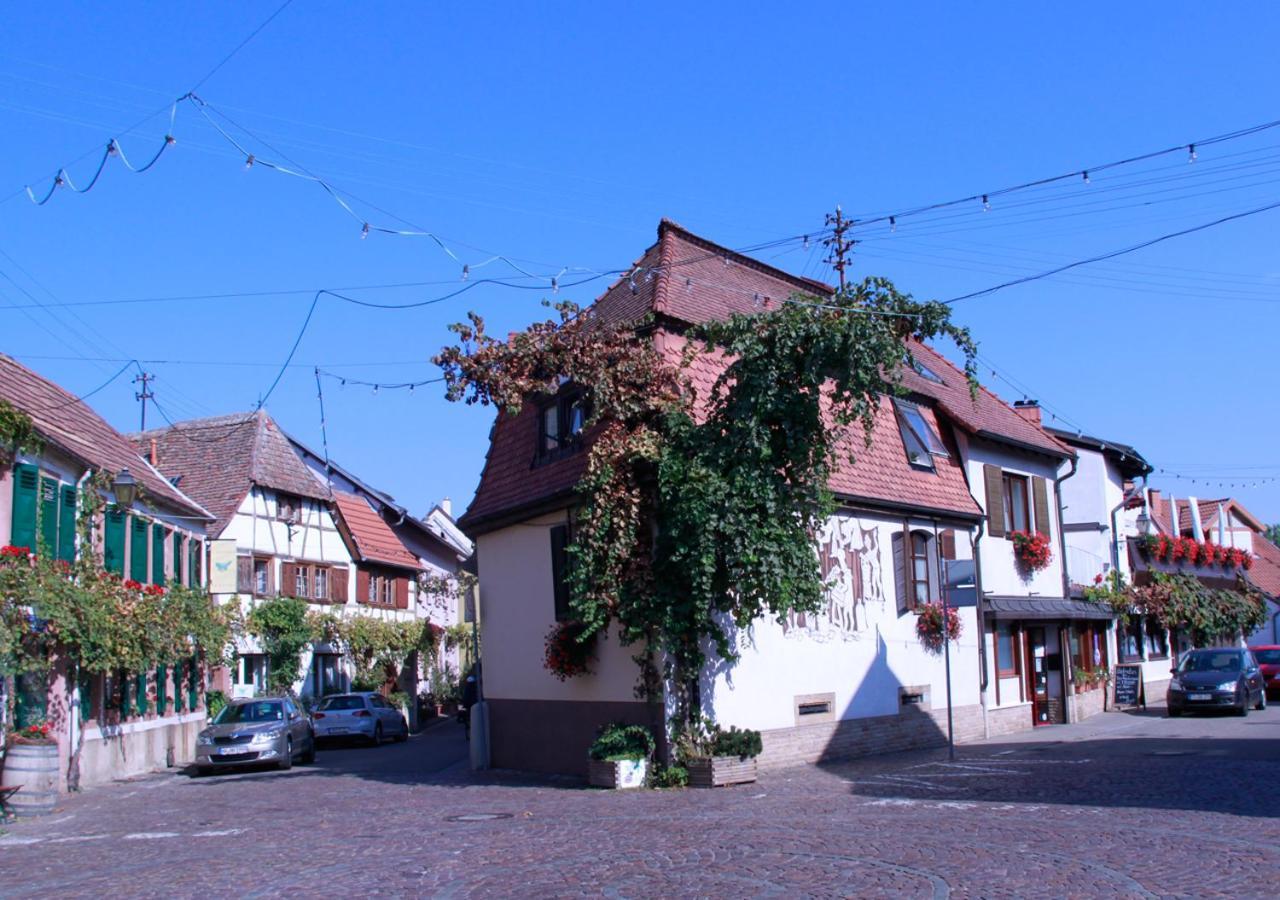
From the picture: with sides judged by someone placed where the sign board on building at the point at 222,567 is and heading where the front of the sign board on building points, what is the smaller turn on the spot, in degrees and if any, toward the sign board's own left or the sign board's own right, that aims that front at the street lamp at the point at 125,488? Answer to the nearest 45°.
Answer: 0° — it already faces it

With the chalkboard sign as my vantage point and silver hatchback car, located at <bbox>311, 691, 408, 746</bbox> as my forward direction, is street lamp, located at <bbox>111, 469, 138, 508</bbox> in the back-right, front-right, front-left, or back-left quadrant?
front-left

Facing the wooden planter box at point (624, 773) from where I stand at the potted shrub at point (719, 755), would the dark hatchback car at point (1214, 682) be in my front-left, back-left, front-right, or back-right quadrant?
back-right

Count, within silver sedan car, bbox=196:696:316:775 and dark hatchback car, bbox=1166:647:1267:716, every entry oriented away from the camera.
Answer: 0

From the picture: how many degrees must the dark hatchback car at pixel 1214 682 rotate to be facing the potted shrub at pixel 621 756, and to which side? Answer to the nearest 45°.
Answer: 0° — it already faces it

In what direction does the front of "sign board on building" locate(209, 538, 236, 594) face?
toward the camera

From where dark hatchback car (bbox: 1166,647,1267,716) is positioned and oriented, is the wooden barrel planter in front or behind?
in front

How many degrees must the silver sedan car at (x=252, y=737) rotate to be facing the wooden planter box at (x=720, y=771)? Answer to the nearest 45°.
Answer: approximately 90° to its left

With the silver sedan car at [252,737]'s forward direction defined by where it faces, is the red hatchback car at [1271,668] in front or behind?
behind

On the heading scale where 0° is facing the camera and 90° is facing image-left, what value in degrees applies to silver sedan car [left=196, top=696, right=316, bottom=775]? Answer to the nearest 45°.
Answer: approximately 45°

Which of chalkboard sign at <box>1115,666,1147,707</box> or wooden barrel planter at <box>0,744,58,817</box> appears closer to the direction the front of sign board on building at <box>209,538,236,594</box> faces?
the wooden barrel planter

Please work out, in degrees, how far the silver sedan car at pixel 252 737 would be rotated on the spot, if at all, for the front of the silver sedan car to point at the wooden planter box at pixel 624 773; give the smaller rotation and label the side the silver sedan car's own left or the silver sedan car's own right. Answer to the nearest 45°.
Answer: approximately 90° to the silver sedan car's own left

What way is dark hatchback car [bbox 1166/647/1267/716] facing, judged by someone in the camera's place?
facing the viewer and to the left of the viewer

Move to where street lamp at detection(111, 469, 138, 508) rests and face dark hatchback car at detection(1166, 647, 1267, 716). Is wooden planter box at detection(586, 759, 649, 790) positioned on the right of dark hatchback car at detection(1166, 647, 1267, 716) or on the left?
right

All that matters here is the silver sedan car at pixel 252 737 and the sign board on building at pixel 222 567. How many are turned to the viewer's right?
0
